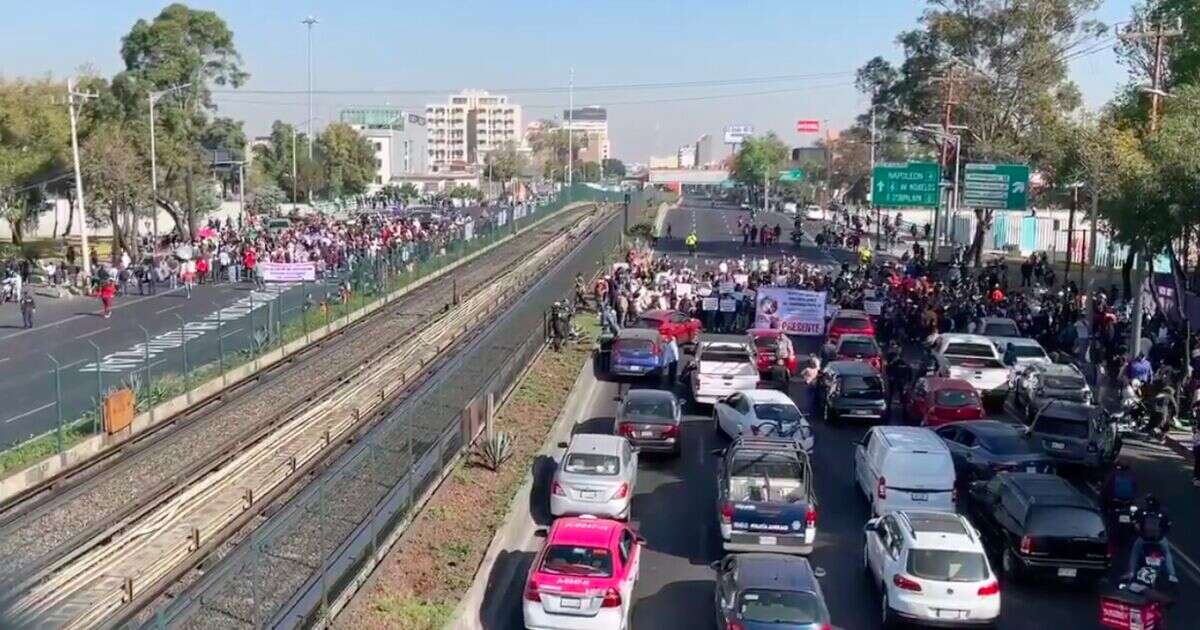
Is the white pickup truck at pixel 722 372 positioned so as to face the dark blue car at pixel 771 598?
no

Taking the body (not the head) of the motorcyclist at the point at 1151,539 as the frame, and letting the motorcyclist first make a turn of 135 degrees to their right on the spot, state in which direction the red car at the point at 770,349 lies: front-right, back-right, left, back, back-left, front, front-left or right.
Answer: back

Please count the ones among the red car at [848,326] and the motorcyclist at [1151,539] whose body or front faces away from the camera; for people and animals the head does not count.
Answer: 2

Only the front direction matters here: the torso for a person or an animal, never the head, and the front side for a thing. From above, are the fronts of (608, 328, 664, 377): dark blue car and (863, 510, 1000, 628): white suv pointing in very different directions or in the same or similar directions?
same or similar directions

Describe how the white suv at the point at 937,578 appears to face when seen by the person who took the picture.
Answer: facing away from the viewer

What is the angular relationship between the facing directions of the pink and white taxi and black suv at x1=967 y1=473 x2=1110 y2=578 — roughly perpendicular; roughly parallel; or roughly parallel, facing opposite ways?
roughly parallel

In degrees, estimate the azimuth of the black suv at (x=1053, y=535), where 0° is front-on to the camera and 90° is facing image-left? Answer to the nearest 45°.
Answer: approximately 135°

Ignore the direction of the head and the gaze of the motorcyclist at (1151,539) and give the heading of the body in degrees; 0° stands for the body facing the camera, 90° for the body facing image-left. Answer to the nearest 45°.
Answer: approximately 180°

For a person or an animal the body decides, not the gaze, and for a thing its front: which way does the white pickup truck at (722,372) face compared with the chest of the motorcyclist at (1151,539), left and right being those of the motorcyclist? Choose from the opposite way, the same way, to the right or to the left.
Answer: the same way

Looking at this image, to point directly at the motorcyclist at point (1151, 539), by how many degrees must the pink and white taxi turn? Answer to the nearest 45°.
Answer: approximately 90° to its right

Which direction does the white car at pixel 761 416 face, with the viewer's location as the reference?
facing away from the viewer and to the left of the viewer

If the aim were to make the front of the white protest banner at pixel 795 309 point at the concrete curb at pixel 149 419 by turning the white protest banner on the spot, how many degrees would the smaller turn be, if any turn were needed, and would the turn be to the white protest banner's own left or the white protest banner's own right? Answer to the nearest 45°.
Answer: approximately 45° to the white protest banner's own right

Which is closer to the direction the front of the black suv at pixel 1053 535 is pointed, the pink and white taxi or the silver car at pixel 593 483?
the silver car

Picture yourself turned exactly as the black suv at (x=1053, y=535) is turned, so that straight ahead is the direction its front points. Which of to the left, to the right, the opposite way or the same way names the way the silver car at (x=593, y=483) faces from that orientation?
the same way

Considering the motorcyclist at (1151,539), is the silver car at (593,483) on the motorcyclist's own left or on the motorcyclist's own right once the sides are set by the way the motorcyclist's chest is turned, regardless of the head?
on the motorcyclist's own left

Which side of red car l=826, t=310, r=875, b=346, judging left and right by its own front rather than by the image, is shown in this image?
back

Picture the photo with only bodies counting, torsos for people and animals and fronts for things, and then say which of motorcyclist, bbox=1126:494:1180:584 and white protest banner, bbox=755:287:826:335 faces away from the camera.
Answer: the motorcyclist
